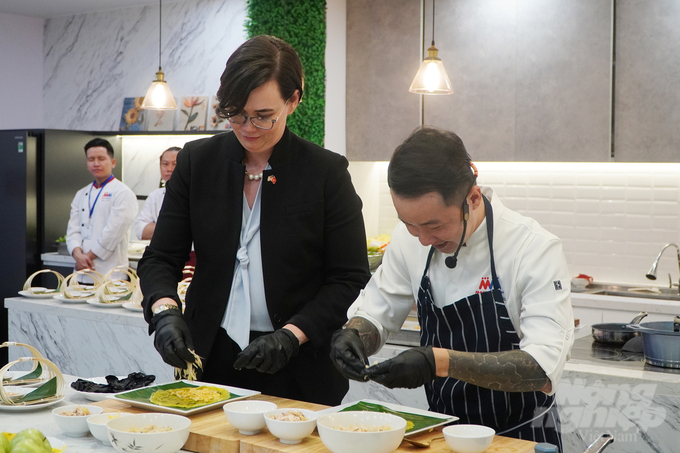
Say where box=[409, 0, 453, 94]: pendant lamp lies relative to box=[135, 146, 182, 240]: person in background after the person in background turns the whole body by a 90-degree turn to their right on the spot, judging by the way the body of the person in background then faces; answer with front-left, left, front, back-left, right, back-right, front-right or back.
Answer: back-left

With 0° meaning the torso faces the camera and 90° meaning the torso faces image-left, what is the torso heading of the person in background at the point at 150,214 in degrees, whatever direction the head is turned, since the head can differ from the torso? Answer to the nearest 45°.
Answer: approximately 0°

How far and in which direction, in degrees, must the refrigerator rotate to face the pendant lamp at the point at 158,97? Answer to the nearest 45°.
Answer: approximately 90° to its left

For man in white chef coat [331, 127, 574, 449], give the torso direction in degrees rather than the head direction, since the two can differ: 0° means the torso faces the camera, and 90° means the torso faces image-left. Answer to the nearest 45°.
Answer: approximately 45°

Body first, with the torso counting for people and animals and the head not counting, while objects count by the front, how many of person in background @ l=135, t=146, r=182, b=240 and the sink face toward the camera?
2

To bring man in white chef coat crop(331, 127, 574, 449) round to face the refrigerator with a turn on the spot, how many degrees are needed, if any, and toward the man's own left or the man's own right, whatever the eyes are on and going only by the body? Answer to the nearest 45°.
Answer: approximately 90° to the man's own right

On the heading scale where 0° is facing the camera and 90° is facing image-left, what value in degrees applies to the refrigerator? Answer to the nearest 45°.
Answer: approximately 45°

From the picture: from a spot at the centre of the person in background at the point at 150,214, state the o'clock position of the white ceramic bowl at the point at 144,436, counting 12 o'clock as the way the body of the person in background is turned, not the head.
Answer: The white ceramic bowl is roughly at 12 o'clock from the person in background.

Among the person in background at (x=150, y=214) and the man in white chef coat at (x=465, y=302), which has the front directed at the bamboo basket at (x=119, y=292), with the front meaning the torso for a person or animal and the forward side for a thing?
the person in background

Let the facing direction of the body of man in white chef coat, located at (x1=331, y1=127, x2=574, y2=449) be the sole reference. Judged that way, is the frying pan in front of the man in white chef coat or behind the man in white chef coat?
behind
